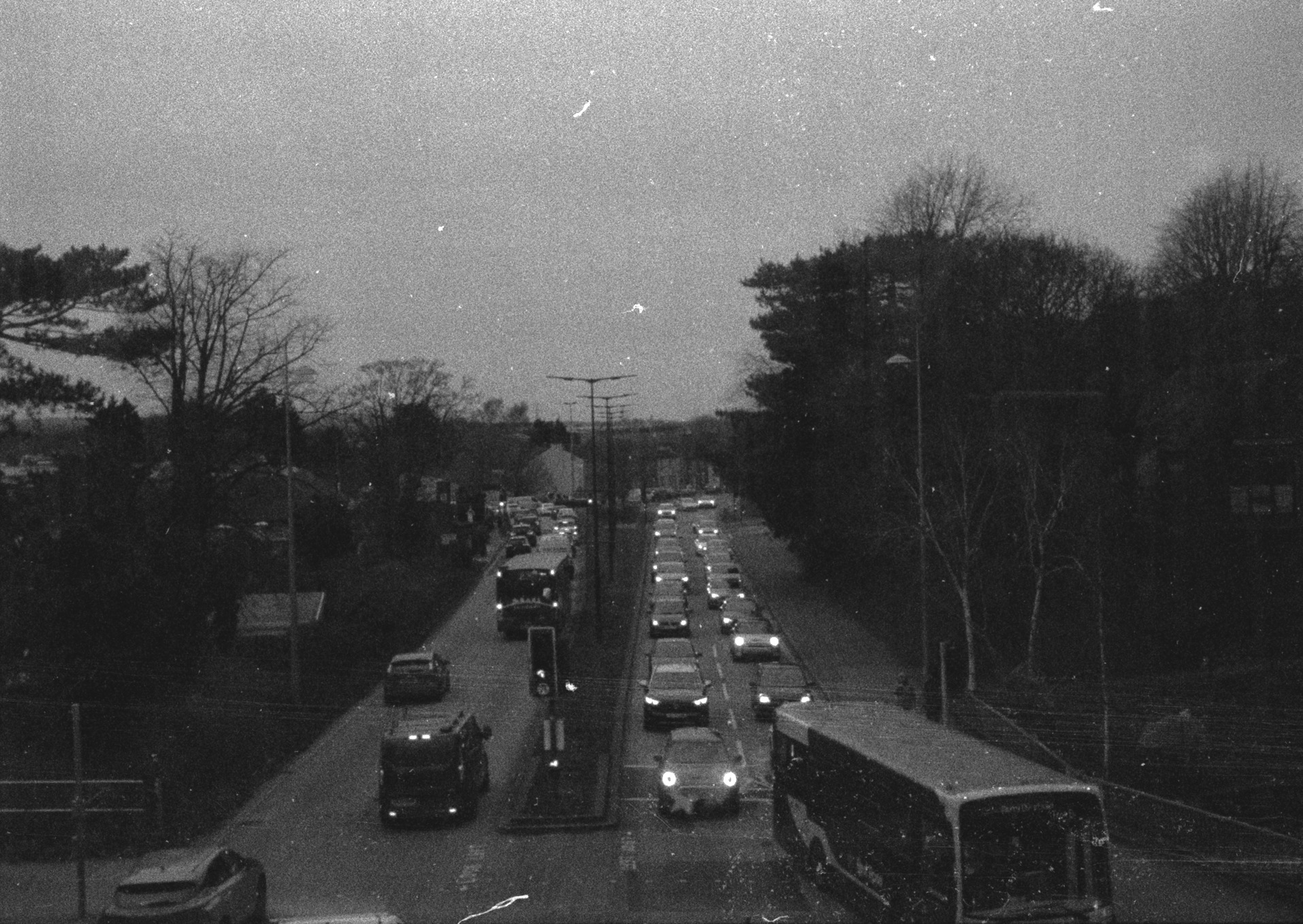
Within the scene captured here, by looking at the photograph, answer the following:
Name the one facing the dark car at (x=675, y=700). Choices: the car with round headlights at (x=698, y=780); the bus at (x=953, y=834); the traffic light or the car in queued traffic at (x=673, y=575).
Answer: the car in queued traffic

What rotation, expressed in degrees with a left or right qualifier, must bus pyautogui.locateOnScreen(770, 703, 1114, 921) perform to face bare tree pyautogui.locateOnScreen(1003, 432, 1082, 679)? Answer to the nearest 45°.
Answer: approximately 135° to its left

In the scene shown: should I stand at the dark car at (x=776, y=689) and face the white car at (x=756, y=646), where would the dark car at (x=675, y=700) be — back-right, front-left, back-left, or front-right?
back-left

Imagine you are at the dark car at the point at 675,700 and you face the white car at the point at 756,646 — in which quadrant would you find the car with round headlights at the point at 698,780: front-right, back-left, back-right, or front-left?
back-right

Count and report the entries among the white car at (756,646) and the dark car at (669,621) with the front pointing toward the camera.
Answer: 2

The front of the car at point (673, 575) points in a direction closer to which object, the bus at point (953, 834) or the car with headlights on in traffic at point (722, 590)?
the bus

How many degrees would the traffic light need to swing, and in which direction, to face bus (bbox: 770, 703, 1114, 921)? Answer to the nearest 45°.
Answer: approximately 45° to its left
